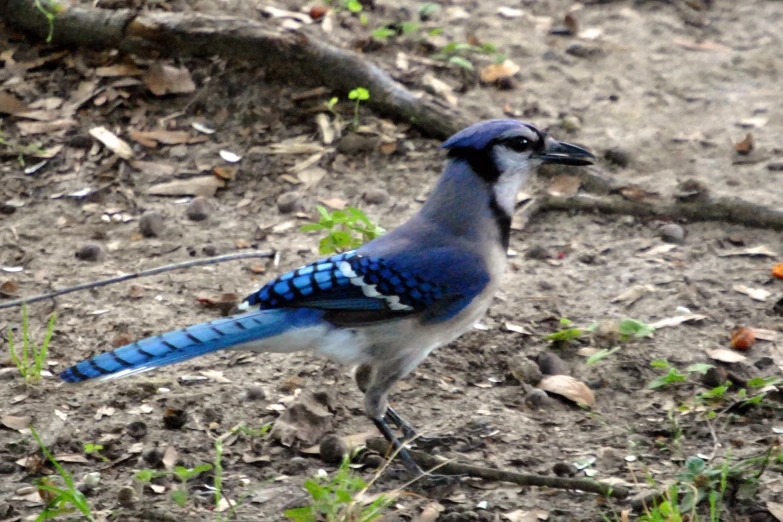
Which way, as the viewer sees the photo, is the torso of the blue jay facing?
to the viewer's right

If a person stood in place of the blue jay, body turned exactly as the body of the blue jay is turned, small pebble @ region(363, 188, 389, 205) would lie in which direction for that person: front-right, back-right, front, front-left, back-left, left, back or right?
left

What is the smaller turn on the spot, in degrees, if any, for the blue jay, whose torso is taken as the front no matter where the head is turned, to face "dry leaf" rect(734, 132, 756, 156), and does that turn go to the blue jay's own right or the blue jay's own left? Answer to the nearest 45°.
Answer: approximately 45° to the blue jay's own left

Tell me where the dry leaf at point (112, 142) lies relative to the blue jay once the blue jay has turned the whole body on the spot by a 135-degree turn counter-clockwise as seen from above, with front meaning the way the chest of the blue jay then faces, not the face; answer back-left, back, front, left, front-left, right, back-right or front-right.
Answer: front

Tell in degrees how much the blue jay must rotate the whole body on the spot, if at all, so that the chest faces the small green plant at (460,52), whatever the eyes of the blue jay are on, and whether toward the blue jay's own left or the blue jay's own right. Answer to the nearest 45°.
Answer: approximately 90° to the blue jay's own left

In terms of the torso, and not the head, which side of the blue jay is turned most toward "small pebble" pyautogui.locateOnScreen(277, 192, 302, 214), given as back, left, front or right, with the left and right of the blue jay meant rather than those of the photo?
left

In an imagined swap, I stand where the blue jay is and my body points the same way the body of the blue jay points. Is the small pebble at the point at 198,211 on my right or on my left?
on my left

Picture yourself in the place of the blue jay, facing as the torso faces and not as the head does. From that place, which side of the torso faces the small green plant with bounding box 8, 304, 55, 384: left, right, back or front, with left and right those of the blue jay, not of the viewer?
back

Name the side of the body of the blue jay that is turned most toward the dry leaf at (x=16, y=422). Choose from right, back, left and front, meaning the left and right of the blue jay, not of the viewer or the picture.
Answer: back

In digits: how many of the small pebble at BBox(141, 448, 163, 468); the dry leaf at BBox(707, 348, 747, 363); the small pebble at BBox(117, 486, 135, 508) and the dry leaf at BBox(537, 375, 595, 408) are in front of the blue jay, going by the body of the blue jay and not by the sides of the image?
2

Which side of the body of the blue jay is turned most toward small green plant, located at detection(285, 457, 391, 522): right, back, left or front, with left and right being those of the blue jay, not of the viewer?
right

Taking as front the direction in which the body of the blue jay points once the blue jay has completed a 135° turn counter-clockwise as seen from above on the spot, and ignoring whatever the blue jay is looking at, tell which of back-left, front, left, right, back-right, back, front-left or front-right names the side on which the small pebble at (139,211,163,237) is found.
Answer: front

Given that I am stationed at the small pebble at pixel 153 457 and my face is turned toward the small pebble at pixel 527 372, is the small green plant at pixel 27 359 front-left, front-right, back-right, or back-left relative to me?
back-left

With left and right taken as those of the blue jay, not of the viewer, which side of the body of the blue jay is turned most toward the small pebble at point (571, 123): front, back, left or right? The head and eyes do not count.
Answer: left

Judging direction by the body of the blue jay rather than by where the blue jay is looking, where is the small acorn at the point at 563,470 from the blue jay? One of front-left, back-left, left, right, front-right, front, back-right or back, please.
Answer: front-right

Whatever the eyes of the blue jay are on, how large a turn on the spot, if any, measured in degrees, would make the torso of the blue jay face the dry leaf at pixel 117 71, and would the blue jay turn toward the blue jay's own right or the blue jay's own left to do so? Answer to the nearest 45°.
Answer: approximately 135° to the blue jay's own left

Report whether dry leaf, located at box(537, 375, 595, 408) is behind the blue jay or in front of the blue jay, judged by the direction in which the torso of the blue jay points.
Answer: in front
